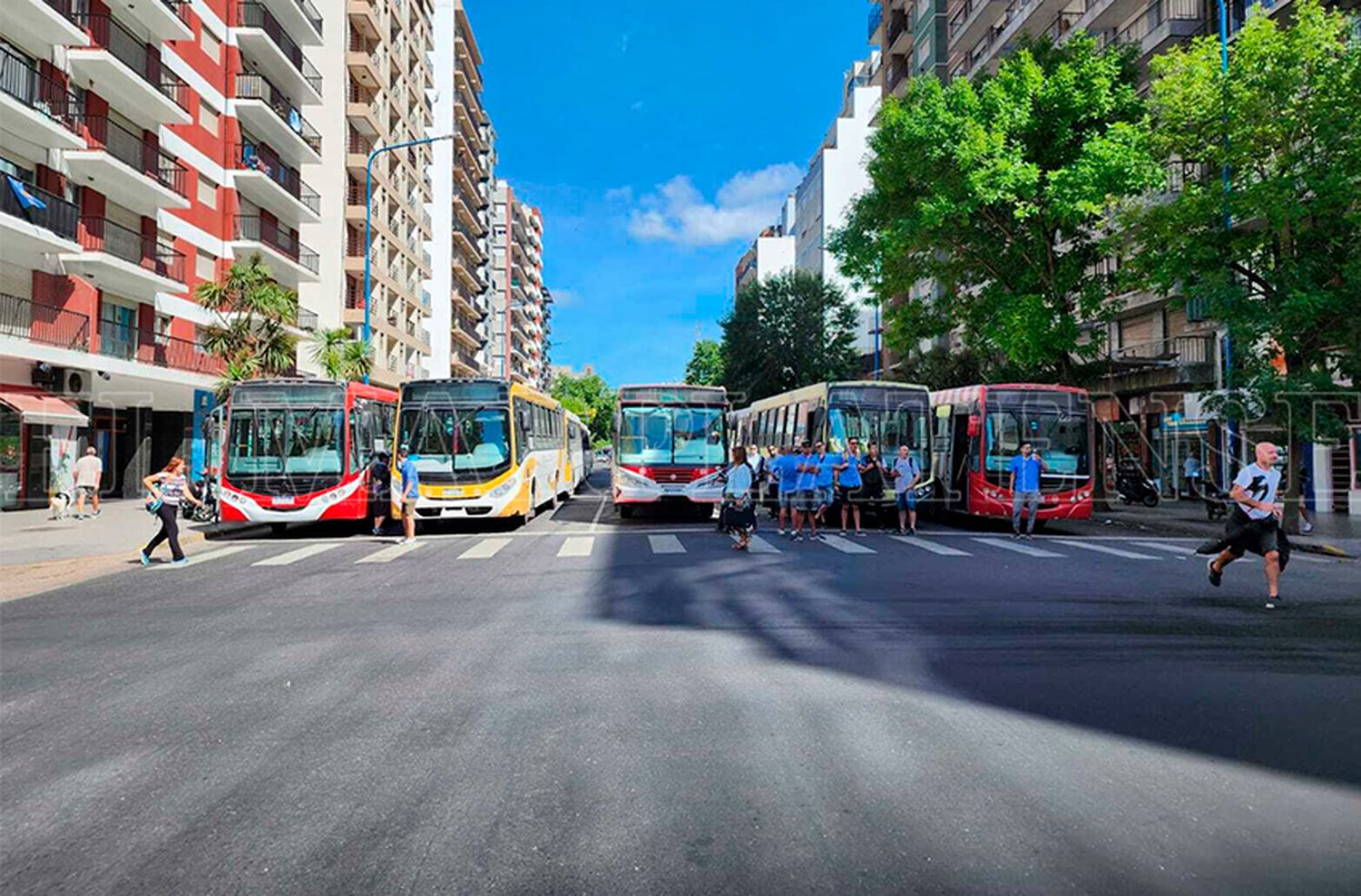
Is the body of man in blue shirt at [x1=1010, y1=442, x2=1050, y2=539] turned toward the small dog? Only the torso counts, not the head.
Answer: no

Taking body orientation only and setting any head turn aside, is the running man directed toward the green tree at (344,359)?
no

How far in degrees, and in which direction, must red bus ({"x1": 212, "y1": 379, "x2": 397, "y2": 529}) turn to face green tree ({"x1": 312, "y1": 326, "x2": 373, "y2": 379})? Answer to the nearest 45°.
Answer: approximately 180°

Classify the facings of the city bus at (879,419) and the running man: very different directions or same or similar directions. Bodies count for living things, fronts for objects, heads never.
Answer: same or similar directions

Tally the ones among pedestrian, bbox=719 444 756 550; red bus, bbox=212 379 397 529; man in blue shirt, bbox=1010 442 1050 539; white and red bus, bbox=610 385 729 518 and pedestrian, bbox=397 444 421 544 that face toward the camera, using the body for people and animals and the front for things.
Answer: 3

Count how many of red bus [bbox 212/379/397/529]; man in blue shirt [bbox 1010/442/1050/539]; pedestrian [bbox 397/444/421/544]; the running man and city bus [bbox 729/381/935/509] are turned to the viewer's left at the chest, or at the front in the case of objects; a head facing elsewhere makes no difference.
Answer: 1

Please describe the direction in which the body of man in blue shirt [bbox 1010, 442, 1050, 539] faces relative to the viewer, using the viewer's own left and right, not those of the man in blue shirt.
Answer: facing the viewer

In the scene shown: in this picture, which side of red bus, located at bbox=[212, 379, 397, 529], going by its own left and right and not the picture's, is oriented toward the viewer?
front

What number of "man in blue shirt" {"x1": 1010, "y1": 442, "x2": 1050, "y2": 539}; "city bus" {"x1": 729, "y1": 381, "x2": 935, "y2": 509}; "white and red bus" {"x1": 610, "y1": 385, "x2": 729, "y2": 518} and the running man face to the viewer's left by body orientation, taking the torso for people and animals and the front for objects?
0

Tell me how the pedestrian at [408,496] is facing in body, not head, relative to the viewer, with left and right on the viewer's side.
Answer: facing to the left of the viewer

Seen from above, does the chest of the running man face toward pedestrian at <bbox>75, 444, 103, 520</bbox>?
no

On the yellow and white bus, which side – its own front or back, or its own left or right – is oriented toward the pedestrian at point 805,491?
left

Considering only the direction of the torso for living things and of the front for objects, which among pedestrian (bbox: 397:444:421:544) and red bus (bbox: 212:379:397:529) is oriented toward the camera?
the red bus

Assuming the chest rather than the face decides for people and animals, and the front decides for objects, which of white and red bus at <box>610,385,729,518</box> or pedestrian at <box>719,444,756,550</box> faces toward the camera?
the white and red bus

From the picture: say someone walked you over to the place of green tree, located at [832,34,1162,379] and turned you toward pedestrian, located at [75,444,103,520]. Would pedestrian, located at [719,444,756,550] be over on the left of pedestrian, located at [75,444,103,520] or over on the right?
left
